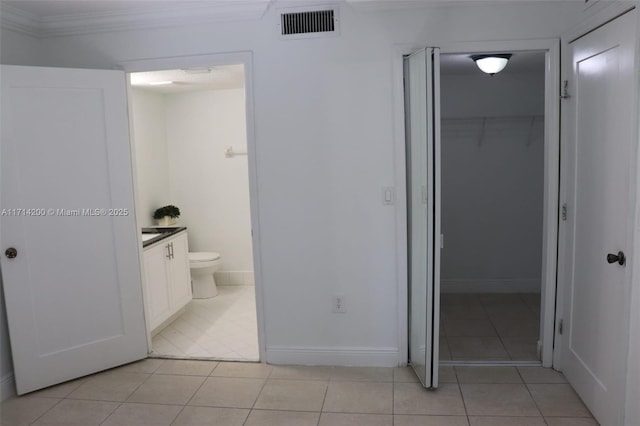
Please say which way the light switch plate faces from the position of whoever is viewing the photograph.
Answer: facing the viewer

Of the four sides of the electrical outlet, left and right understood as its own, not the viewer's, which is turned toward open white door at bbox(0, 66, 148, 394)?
right

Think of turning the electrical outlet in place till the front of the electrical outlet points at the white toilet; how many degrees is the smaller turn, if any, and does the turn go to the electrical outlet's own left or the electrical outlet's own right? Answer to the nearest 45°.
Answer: approximately 135° to the electrical outlet's own right

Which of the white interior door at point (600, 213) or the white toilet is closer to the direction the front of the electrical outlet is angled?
the white interior door

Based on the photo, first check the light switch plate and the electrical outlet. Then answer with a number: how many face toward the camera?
2

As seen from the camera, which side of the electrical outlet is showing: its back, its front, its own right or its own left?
front

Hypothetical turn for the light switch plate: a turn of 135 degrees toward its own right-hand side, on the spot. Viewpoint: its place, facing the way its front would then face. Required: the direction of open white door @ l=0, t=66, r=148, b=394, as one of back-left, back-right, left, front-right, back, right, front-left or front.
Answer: front-left

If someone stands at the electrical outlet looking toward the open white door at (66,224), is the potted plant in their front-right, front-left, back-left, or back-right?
front-right

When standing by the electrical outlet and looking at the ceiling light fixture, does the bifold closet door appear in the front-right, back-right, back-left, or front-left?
front-right
